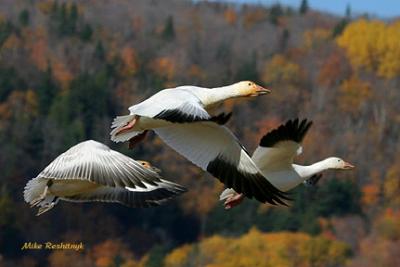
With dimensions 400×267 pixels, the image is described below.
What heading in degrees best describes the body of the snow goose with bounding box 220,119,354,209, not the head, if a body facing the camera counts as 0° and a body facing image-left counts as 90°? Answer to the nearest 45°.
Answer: approximately 270°

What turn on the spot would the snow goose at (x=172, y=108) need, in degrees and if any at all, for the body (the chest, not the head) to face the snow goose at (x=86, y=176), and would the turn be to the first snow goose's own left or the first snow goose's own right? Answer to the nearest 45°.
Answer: approximately 180°

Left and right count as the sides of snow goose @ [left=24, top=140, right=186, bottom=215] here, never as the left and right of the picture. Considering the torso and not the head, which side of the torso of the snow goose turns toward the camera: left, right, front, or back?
right

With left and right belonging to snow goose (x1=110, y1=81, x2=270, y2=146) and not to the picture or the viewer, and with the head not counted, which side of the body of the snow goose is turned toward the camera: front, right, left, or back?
right
